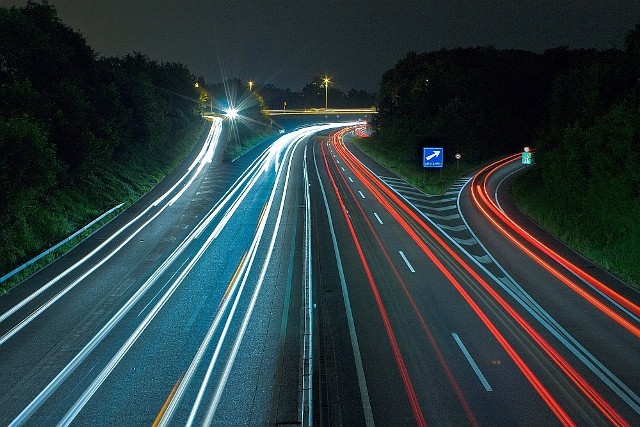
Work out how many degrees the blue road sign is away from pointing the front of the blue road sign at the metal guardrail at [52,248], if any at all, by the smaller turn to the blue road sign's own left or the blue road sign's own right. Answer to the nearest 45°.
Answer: approximately 45° to the blue road sign's own right

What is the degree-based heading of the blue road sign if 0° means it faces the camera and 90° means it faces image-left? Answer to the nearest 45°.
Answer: approximately 0°
